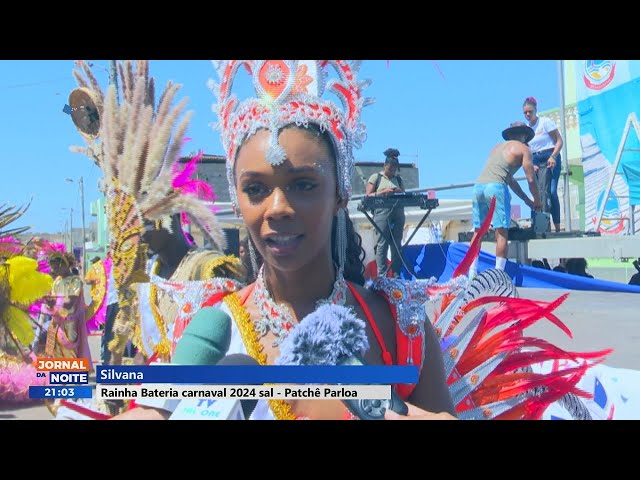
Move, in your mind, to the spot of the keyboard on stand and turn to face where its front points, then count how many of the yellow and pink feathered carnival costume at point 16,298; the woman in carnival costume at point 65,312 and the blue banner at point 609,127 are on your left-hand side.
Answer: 2

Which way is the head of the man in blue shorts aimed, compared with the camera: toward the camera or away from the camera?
away from the camera

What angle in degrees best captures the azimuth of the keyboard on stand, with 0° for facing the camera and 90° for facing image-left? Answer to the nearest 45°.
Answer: approximately 180°

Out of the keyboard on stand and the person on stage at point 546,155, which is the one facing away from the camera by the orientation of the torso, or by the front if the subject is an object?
the keyboard on stand

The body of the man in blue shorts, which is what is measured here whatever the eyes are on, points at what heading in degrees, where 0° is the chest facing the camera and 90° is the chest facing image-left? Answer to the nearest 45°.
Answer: approximately 225°

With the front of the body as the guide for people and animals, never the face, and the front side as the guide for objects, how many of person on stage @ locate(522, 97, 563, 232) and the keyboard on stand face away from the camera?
1

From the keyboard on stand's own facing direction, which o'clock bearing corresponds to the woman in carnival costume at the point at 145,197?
The woman in carnival costume is roughly at 7 o'clock from the keyboard on stand.

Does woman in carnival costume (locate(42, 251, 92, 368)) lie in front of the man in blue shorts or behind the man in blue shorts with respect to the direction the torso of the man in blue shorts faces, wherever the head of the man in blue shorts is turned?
behind

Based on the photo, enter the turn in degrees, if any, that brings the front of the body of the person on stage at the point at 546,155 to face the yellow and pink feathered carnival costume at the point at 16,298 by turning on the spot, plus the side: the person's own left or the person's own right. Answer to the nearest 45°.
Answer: approximately 45° to the person's own right
